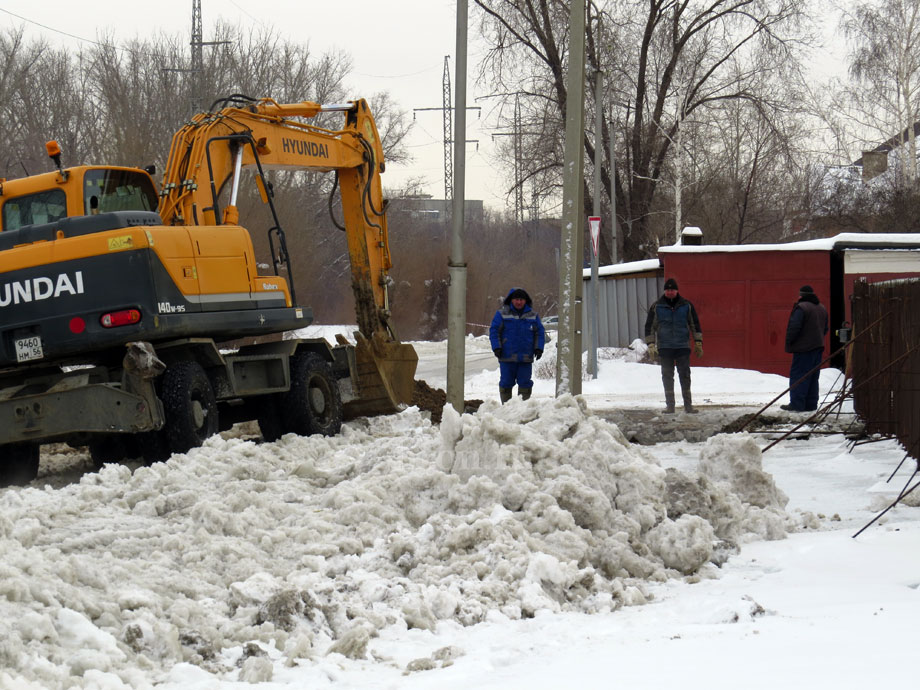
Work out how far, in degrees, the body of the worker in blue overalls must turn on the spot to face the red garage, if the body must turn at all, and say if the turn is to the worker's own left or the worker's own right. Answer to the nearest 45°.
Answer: approximately 135° to the worker's own left

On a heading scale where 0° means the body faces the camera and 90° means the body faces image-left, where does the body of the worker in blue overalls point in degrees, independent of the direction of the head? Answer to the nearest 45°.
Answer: approximately 0°

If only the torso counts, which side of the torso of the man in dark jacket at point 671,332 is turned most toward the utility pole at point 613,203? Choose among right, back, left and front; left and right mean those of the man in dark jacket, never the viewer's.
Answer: back

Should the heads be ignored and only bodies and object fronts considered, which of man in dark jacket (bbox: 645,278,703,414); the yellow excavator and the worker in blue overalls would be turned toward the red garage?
the yellow excavator

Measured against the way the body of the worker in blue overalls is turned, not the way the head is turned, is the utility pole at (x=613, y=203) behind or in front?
behind

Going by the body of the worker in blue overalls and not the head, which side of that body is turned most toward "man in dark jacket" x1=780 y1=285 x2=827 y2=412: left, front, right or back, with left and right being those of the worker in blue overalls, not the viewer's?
left

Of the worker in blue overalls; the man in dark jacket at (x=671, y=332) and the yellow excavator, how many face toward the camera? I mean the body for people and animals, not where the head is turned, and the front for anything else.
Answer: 2

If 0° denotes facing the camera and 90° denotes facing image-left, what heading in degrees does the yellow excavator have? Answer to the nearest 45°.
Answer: approximately 225°
